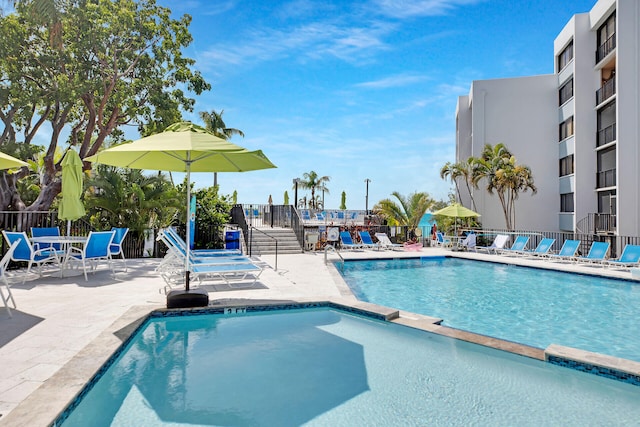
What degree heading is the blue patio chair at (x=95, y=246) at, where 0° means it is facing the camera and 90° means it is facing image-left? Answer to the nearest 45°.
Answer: approximately 135°

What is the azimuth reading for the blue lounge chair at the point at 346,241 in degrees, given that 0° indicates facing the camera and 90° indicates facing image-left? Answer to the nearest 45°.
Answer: approximately 315°

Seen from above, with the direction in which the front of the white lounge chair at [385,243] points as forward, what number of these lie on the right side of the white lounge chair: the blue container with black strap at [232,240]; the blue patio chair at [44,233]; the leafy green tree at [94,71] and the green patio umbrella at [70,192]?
4

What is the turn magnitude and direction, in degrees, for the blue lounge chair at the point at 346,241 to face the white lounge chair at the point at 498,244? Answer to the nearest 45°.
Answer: approximately 45° to its left

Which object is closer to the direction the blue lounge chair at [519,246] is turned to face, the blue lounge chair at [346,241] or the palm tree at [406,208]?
the blue lounge chair

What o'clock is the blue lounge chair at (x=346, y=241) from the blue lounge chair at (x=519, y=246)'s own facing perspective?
the blue lounge chair at (x=346, y=241) is roughly at 1 o'clock from the blue lounge chair at (x=519, y=246).

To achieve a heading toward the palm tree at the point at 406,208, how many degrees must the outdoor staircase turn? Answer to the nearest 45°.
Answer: approximately 135° to its left

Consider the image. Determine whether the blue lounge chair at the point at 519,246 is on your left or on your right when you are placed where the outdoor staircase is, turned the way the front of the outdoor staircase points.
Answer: on your left

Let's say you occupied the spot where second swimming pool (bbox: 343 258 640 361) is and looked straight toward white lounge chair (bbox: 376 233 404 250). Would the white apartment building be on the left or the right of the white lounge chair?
right

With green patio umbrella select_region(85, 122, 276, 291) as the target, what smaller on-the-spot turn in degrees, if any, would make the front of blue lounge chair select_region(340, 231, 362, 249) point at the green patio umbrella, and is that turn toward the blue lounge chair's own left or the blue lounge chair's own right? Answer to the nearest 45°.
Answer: approximately 45° to the blue lounge chair's own right
